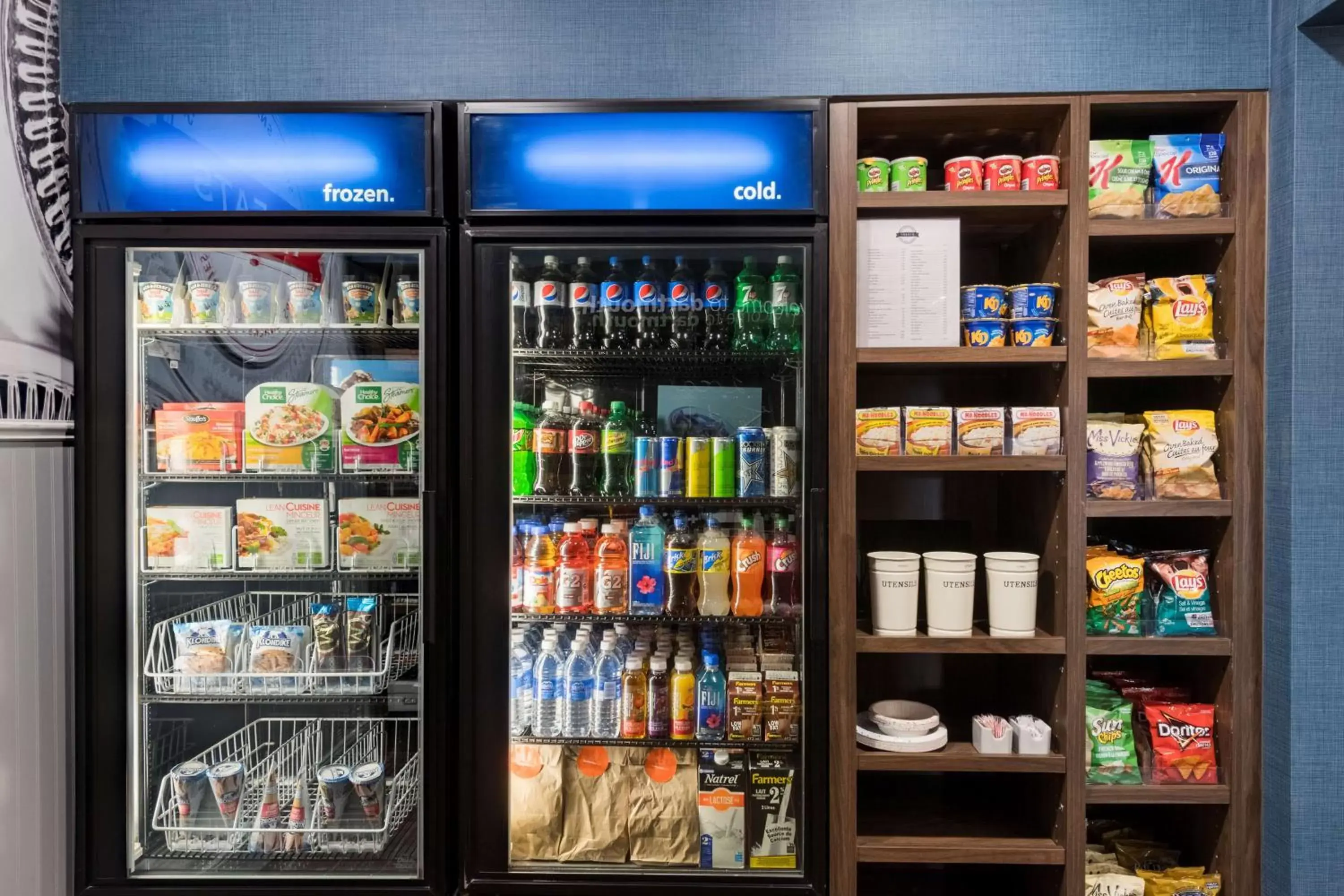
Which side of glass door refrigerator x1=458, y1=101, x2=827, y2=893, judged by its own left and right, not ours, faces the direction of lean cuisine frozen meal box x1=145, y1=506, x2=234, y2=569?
right

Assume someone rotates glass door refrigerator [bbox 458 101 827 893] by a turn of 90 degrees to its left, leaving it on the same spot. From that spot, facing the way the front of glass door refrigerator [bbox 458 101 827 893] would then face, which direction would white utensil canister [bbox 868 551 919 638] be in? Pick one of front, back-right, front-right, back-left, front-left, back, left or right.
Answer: front

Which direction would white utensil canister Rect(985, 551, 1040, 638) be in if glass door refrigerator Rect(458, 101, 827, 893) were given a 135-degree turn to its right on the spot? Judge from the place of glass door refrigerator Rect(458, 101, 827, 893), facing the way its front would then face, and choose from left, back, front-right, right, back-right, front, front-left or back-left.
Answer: back-right

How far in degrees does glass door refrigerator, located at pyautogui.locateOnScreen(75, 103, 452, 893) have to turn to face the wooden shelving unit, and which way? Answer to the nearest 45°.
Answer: approximately 45° to its left

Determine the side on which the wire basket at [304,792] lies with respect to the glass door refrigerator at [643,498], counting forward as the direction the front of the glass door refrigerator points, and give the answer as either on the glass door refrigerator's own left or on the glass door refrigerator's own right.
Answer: on the glass door refrigerator's own right

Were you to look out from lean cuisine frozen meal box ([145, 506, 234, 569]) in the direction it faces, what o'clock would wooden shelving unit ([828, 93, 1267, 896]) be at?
The wooden shelving unit is roughly at 10 o'clock from the lean cuisine frozen meal box.

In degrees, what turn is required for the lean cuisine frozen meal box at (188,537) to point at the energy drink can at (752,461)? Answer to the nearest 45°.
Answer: approximately 45° to its left

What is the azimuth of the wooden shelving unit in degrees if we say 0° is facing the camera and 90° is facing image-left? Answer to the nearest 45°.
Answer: approximately 0°

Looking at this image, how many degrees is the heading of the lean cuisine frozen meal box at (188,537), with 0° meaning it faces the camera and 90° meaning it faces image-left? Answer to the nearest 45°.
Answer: approximately 0°

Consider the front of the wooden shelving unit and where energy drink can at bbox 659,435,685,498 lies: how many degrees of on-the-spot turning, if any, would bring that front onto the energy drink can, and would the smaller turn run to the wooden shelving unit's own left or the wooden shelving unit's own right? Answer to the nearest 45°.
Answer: approximately 90° to the wooden shelving unit's own right

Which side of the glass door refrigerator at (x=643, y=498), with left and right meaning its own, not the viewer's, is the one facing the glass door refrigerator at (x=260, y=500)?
right

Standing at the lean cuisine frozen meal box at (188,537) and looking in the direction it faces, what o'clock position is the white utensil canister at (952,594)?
The white utensil canister is roughly at 10 o'clock from the lean cuisine frozen meal box.

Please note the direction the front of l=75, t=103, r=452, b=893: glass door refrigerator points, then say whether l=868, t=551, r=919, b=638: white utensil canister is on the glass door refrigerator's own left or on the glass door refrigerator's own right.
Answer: on the glass door refrigerator's own left

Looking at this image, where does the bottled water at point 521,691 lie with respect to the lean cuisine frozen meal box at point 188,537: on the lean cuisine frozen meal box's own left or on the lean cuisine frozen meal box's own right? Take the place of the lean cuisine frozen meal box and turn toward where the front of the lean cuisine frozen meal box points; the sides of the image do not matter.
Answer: on the lean cuisine frozen meal box's own left
